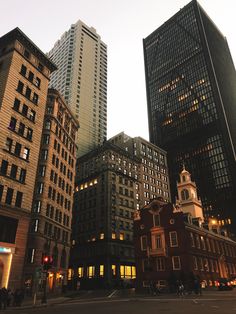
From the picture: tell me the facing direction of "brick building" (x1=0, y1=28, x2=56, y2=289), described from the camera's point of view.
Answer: facing the viewer and to the right of the viewer
